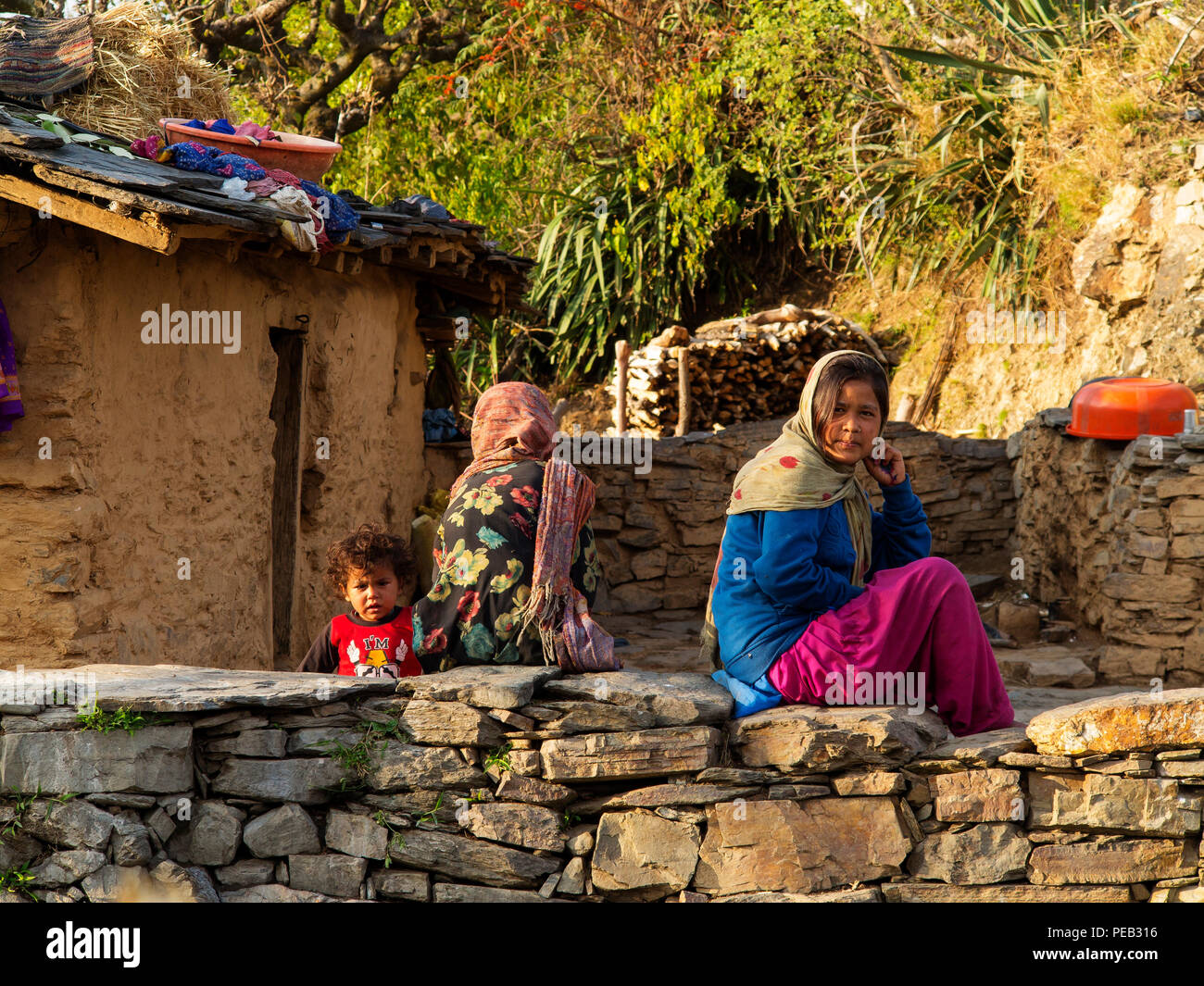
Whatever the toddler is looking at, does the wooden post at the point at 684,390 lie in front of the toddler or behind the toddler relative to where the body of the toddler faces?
behind

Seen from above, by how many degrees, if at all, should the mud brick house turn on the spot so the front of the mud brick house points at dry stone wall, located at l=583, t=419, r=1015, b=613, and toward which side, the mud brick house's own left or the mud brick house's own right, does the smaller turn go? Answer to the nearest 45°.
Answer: approximately 90° to the mud brick house's own left

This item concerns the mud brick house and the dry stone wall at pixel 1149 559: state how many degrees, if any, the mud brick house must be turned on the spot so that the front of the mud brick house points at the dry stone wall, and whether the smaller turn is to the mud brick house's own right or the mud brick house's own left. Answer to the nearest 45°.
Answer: approximately 45° to the mud brick house's own left

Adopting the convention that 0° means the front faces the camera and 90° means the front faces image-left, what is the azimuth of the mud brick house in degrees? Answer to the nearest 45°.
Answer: approximately 315°

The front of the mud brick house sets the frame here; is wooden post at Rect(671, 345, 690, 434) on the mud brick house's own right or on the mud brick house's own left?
on the mud brick house's own left

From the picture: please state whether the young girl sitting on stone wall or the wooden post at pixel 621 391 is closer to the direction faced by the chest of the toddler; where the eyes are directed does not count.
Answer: the young girl sitting on stone wall

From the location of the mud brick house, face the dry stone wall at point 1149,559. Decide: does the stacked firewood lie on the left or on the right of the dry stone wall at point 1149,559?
left

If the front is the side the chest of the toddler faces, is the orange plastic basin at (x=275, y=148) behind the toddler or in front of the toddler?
behind
